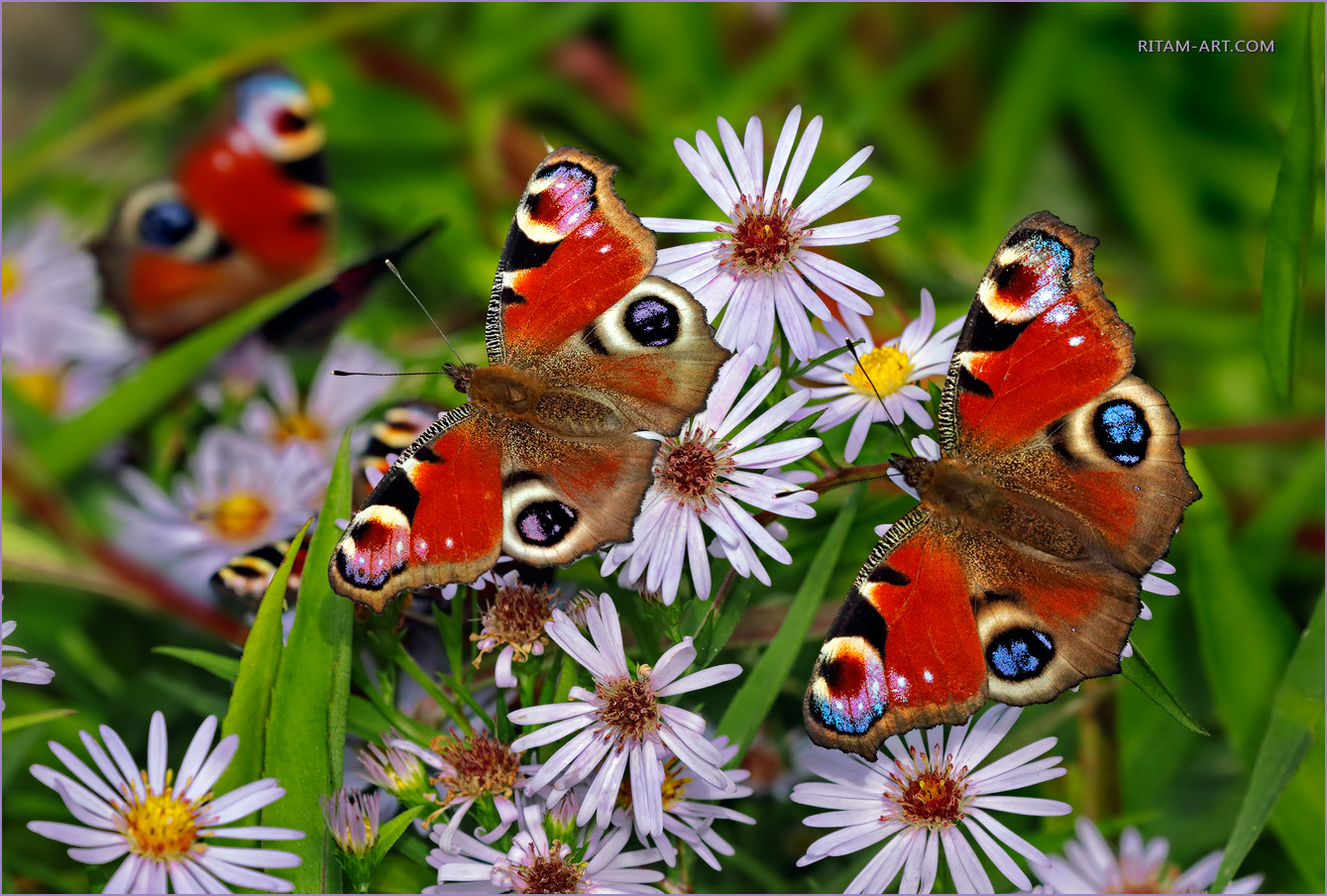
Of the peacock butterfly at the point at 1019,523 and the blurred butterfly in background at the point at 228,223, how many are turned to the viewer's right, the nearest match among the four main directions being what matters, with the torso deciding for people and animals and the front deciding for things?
1

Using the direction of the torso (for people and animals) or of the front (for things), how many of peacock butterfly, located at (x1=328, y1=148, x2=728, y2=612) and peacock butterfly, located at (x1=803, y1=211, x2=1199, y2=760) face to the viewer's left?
2

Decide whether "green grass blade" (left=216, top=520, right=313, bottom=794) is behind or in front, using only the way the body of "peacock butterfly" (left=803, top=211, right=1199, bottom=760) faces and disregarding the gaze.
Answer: in front

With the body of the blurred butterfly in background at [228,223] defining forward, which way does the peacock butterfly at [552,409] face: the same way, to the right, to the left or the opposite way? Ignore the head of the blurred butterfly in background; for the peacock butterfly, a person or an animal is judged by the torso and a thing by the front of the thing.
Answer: the opposite way

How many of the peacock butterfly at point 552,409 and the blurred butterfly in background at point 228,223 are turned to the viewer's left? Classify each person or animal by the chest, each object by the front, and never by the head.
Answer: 1

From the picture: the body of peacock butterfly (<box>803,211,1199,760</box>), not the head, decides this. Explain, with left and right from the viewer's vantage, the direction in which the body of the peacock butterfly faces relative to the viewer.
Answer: facing to the left of the viewer

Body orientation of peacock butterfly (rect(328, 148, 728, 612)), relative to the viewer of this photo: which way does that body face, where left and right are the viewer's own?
facing to the left of the viewer
